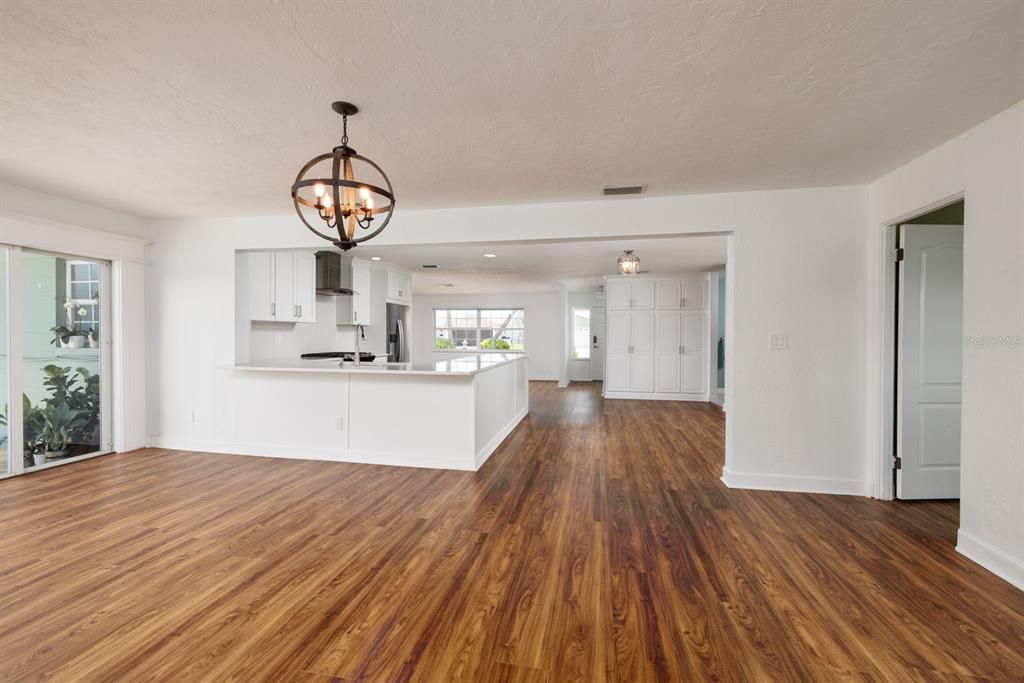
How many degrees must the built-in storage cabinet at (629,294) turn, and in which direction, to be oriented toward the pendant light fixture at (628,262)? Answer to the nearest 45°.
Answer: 0° — it already faces it

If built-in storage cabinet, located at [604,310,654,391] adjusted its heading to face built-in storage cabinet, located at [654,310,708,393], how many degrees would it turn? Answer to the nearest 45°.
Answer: approximately 90° to its left

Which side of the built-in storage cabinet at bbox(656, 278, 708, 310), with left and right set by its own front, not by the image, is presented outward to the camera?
front

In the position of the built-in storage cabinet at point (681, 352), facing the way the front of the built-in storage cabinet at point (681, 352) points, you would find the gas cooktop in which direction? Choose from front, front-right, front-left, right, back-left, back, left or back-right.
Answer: front-right

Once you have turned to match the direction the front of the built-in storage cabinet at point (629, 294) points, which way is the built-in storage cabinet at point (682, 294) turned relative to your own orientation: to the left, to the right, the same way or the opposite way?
the same way

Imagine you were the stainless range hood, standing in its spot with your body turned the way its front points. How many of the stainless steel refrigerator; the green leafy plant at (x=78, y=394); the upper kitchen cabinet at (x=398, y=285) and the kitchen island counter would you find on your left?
2

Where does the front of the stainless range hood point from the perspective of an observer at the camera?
facing the viewer and to the right of the viewer

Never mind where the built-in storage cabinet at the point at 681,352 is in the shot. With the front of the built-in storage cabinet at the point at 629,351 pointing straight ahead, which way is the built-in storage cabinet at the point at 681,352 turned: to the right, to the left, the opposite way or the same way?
the same way

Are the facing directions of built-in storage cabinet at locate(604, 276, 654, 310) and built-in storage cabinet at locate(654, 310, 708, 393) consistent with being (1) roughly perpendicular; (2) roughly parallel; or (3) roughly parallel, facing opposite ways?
roughly parallel

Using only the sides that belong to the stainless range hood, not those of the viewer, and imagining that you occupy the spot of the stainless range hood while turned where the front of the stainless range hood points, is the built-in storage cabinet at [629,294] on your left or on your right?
on your left

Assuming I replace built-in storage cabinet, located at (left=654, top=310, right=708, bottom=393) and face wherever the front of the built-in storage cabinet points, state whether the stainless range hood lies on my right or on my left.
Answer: on my right

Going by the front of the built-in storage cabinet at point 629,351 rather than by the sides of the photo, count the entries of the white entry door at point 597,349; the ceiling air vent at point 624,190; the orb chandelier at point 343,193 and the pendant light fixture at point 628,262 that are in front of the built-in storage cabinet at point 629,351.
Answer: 3

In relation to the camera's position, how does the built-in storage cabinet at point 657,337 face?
facing the viewer

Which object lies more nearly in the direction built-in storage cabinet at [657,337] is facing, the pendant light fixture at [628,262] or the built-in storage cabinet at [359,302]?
the pendant light fixture

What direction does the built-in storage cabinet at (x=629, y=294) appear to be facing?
toward the camera

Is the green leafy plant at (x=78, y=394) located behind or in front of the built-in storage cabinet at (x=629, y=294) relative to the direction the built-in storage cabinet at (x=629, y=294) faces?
in front
